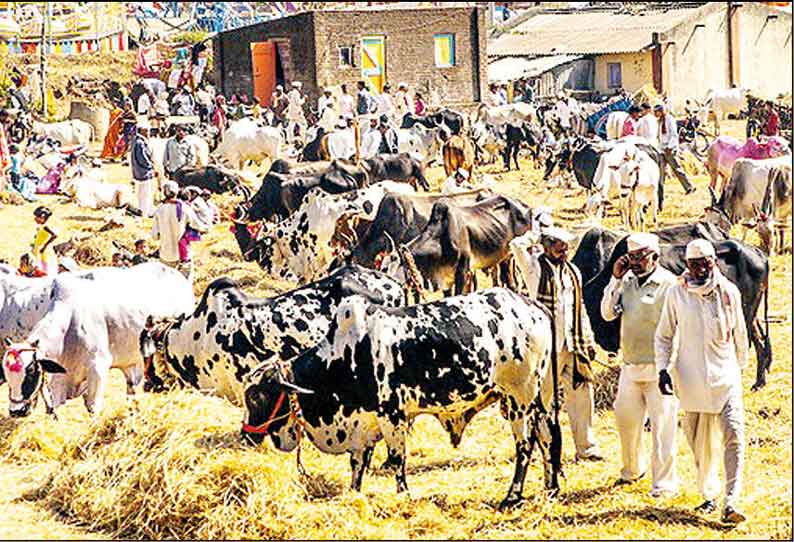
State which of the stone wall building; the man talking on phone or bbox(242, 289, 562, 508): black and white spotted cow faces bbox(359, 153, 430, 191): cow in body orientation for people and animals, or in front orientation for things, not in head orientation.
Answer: the stone wall building

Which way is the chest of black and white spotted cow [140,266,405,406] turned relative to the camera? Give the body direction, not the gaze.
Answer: to the viewer's left

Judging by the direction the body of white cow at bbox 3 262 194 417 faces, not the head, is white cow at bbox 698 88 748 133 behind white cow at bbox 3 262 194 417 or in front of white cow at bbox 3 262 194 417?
behind

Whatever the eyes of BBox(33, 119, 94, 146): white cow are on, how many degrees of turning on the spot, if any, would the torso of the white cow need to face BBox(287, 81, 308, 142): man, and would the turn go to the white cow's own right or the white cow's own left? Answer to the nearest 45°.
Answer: approximately 180°

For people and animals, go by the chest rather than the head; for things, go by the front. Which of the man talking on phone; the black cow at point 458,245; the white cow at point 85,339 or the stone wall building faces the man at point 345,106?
the stone wall building

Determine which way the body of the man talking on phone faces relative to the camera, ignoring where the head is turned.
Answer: toward the camera

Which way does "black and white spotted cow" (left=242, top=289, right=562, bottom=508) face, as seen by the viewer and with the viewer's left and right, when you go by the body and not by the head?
facing to the left of the viewer

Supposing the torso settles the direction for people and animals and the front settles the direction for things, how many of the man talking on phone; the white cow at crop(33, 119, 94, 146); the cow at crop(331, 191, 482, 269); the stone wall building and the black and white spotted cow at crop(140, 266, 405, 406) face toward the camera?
2

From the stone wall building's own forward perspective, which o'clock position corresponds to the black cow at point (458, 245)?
The black cow is roughly at 12 o'clock from the stone wall building.

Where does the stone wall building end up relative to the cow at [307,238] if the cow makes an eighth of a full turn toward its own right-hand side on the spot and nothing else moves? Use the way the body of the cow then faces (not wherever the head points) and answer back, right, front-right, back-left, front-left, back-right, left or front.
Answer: front-right

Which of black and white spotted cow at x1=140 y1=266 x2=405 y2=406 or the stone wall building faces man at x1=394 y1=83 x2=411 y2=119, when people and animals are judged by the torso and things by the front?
the stone wall building

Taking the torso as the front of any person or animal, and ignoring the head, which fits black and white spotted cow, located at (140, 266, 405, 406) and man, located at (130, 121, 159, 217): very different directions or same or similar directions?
very different directions

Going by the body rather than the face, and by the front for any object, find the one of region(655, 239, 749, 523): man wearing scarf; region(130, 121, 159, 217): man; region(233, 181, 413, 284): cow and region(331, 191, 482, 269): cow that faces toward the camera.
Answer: the man wearing scarf

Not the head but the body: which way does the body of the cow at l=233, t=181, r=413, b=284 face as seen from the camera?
to the viewer's left
